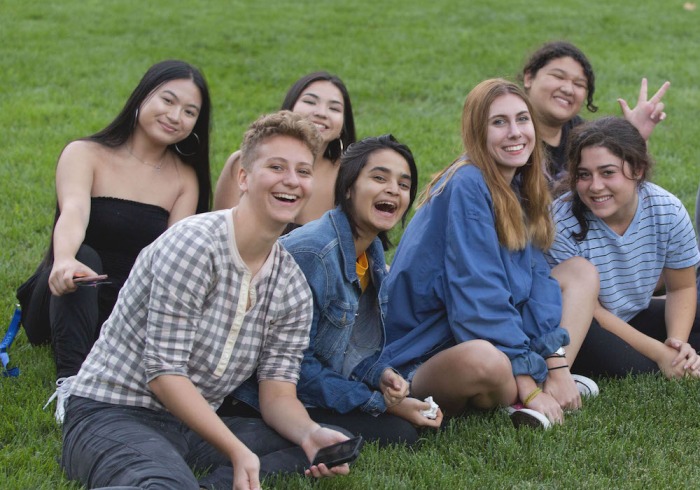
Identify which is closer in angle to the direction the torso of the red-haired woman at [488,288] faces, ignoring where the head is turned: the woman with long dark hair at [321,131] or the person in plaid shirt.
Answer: the person in plaid shirt

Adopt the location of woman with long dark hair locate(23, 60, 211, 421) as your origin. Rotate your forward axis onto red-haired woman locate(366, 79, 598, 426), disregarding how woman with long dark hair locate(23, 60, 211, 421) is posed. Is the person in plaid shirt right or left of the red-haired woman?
right

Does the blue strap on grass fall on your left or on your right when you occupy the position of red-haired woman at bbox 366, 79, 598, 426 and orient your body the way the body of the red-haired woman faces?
on your right

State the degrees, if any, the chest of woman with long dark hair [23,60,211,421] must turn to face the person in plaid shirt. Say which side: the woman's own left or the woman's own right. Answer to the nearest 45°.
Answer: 0° — they already face them

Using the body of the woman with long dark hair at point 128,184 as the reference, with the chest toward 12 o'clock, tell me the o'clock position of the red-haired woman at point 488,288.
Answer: The red-haired woman is roughly at 10 o'clock from the woman with long dark hair.

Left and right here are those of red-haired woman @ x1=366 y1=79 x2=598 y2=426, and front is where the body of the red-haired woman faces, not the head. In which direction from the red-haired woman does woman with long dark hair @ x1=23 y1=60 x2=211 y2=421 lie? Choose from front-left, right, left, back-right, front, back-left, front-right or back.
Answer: back-right

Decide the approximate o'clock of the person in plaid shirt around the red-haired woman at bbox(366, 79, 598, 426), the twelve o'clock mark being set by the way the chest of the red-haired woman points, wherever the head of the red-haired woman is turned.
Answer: The person in plaid shirt is roughly at 3 o'clock from the red-haired woman.

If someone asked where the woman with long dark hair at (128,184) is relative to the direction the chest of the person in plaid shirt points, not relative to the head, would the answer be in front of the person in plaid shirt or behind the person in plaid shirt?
behind

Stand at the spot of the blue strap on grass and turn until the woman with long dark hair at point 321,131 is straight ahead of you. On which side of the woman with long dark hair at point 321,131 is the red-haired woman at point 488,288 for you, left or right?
right
